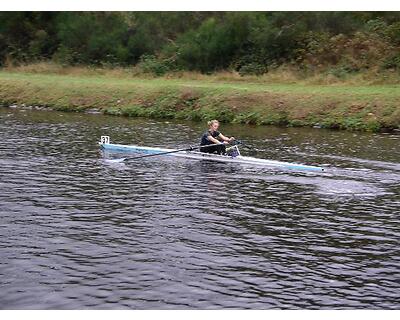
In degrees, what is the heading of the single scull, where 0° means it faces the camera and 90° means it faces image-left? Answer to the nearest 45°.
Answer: approximately 90°
